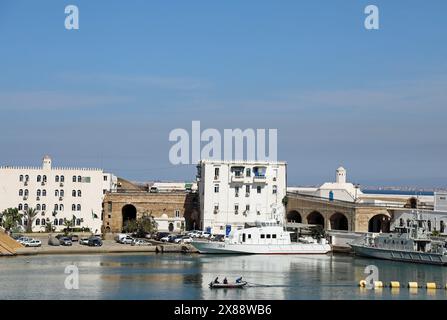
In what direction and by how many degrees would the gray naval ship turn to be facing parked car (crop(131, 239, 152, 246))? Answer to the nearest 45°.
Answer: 0° — it already faces it

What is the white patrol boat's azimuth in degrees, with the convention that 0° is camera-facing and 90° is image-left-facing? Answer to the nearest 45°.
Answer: approximately 90°

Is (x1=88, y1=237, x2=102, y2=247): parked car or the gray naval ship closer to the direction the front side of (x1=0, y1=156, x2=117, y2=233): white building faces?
the parked car

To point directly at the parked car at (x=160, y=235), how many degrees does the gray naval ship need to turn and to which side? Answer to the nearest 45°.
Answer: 0° — it already faces it

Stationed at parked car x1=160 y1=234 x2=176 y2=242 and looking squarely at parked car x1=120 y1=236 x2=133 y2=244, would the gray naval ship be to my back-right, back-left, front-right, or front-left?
back-left

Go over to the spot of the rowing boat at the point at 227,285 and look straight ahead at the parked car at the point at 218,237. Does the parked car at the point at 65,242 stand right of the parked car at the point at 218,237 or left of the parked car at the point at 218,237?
left

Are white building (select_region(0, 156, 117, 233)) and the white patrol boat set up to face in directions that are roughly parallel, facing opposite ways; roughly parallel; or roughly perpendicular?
roughly perpendicular

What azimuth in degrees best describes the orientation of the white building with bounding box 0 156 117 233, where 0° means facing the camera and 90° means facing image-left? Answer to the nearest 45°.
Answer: approximately 0°

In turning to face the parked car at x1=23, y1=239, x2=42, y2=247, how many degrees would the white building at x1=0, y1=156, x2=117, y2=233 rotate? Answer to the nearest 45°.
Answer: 0° — it already faces it

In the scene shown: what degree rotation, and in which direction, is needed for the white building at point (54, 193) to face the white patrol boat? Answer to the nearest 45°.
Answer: approximately 45° to its left

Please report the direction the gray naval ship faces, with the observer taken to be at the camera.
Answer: facing to the left of the viewer

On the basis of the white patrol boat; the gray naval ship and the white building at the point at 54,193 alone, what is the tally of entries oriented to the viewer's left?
2
